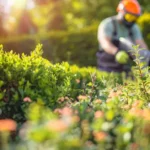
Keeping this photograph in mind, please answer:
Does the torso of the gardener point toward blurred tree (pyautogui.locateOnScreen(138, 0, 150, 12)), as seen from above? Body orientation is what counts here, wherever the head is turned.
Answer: no

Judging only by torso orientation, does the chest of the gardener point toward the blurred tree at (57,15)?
no

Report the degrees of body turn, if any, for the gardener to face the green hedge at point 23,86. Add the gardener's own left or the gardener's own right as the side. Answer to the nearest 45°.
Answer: approximately 45° to the gardener's own right

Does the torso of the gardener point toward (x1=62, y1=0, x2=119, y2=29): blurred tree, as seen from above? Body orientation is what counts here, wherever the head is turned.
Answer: no

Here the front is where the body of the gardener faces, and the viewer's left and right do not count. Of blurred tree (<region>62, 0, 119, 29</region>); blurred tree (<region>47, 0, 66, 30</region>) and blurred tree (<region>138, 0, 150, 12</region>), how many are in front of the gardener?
0

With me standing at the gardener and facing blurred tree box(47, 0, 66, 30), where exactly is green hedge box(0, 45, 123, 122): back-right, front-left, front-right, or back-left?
back-left

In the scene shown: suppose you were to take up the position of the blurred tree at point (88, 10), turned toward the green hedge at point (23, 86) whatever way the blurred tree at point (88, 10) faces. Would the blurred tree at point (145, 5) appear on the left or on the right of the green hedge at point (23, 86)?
left
